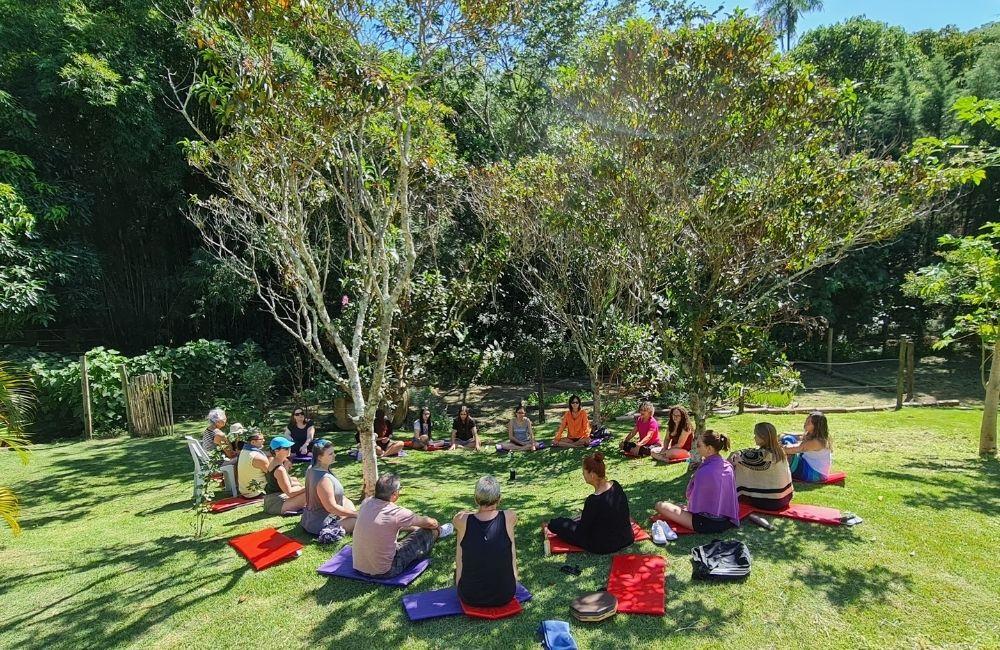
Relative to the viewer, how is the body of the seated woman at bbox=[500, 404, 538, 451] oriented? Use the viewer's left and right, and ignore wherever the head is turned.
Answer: facing the viewer

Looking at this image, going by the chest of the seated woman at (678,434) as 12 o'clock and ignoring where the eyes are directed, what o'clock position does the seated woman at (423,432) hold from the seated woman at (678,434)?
the seated woman at (423,432) is roughly at 2 o'clock from the seated woman at (678,434).

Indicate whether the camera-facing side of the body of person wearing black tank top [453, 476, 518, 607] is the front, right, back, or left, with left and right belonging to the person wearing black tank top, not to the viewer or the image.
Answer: back

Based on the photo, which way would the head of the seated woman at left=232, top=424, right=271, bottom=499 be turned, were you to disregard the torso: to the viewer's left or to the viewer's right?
to the viewer's right

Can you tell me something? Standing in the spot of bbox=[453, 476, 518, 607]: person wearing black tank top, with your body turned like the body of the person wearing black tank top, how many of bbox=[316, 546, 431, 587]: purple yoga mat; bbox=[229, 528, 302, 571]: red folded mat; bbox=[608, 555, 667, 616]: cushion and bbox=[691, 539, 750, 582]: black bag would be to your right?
2

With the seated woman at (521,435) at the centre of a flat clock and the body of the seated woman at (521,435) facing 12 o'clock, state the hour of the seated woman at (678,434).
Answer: the seated woman at (678,434) is roughly at 10 o'clock from the seated woman at (521,435).

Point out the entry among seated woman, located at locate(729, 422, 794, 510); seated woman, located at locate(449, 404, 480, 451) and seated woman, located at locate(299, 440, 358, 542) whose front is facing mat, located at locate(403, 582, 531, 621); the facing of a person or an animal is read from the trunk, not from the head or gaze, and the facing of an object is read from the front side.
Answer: seated woman, located at locate(449, 404, 480, 451)

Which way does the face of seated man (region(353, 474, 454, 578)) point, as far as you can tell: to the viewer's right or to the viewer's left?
to the viewer's right

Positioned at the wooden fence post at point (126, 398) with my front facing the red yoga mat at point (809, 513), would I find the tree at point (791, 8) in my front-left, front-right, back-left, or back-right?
front-left

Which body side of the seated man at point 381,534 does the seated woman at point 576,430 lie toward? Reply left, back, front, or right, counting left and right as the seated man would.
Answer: front

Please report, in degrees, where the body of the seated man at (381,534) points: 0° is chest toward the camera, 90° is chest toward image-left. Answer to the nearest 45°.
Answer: approximately 225°

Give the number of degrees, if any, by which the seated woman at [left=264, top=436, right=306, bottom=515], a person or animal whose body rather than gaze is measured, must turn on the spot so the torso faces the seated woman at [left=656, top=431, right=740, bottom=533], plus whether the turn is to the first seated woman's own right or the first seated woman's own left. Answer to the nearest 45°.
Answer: approximately 45° to the first seated woman's own right

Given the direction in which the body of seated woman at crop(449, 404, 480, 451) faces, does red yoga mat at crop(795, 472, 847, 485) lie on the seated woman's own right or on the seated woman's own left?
on the seated woman's own left

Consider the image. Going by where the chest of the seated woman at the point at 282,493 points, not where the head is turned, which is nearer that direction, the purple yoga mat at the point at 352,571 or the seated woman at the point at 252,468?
the purple yoga mat

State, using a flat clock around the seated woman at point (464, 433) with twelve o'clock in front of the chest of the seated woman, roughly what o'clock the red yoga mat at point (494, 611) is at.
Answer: The red yoga mat is roughly at 12 o'clock from the seated woman.

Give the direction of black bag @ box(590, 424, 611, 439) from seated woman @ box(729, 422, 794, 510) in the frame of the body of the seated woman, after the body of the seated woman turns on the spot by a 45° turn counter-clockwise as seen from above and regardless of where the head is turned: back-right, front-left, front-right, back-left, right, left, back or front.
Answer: front-right

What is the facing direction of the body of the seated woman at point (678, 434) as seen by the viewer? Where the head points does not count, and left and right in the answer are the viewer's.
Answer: facing the viewer and to the left of the viewer

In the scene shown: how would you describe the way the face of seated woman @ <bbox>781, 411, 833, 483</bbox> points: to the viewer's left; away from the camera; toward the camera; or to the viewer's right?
to the viewer's left

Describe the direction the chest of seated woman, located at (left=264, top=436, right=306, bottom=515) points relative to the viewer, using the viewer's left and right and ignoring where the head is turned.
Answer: facing to the right of the viewer

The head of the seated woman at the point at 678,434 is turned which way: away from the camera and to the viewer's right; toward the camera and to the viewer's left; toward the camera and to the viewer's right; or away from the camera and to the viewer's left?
toward the camera and to the viewer's left

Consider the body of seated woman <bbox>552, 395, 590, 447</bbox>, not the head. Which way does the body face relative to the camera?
toward the camera

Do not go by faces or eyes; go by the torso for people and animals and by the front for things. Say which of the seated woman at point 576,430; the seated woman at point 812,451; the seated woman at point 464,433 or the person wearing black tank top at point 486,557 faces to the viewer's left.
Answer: the seated woman at point 812,451

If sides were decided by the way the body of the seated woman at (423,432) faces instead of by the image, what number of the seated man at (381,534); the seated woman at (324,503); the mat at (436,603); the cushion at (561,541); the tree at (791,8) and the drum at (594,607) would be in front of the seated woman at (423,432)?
5

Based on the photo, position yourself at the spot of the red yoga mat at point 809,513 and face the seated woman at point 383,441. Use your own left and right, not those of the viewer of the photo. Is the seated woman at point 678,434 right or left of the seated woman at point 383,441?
right
